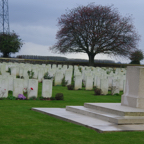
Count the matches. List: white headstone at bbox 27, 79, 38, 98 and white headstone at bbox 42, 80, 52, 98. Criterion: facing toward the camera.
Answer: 2

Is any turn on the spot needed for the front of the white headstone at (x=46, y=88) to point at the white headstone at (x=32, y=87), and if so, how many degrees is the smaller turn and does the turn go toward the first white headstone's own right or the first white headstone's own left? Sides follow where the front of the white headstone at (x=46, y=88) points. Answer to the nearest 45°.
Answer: approximately 90° to the first white headstone's own right

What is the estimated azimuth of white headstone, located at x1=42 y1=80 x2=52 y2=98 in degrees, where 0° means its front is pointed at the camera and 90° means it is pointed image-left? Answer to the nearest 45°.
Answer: approximately 0°

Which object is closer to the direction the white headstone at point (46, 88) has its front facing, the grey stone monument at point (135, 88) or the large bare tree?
the grey stone monument

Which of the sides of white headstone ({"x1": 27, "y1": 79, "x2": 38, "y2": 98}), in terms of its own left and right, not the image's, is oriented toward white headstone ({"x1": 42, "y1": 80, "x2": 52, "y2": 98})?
left

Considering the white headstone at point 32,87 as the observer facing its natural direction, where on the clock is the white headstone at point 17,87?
the white headstone at point 17,87 is roughly at 3 o'clock from the white headstone at point 32,87.

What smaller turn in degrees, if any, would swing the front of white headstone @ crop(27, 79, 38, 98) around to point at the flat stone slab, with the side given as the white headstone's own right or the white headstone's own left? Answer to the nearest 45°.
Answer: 0° — it already faces it
